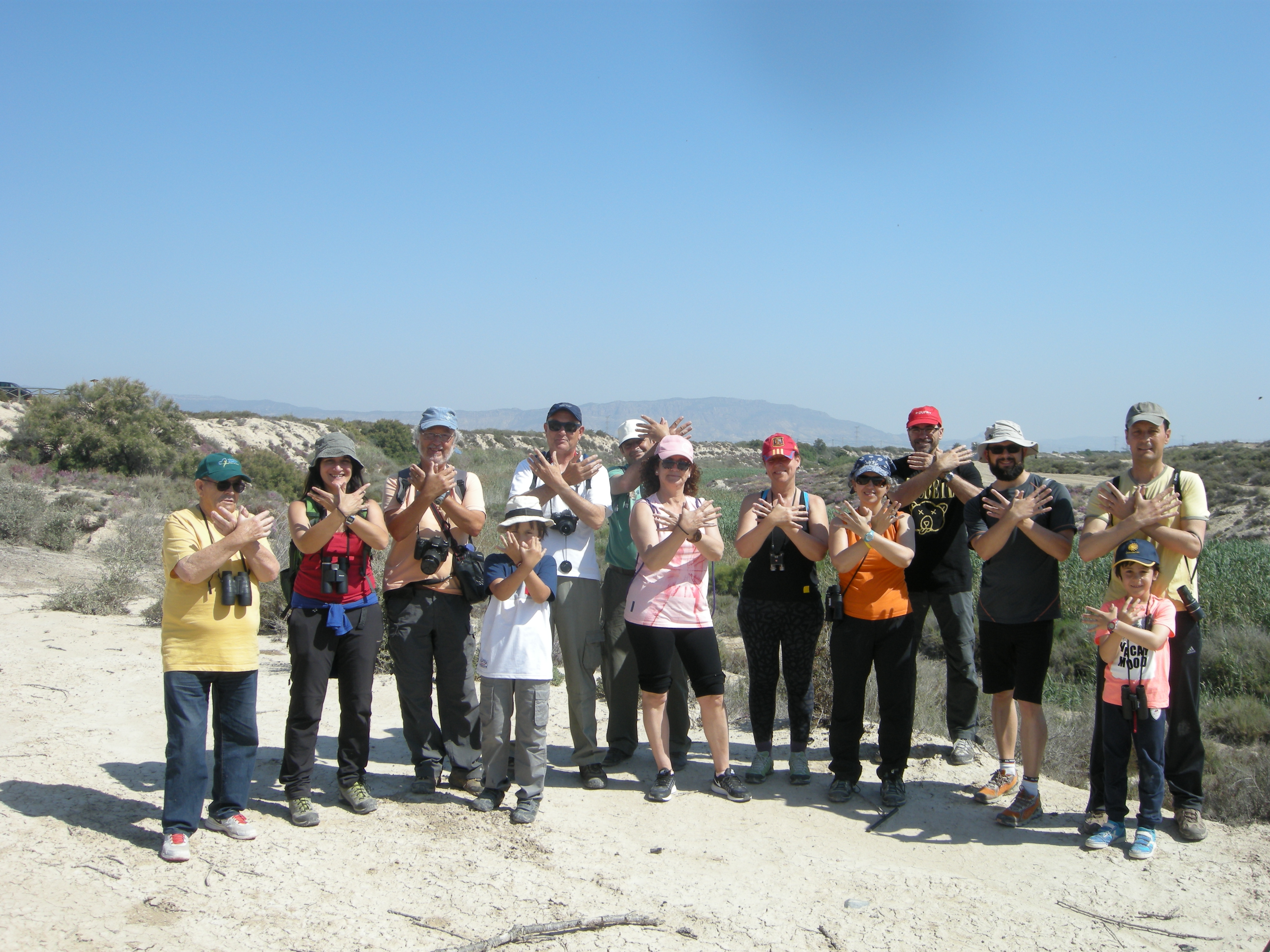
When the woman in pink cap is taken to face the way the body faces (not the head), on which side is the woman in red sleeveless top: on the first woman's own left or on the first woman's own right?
on the first woman's own right

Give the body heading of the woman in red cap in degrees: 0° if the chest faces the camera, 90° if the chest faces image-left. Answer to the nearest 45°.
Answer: approximately 0°

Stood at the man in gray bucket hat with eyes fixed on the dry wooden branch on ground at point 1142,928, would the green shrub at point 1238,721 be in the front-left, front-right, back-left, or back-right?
back-left

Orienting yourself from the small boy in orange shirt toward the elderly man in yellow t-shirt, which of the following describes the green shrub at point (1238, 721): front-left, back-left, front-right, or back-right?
back-right

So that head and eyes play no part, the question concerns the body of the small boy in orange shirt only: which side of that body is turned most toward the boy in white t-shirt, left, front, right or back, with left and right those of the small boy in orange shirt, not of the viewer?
right

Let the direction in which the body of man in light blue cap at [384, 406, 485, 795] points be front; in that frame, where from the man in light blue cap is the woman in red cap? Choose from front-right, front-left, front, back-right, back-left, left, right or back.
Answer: left
